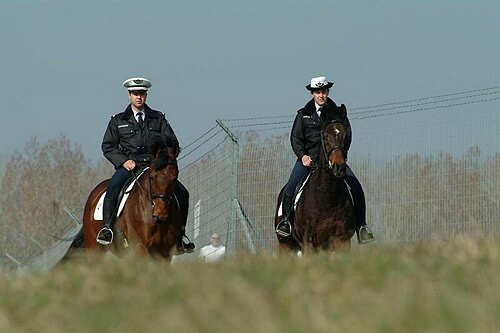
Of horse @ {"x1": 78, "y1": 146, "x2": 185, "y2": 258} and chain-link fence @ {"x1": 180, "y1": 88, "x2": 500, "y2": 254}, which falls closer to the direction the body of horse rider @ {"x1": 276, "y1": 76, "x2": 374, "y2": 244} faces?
the horse

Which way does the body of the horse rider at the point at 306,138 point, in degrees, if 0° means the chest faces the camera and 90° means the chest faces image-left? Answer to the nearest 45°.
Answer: approximately 0°

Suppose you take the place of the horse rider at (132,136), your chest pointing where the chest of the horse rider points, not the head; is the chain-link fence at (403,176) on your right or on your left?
on your left

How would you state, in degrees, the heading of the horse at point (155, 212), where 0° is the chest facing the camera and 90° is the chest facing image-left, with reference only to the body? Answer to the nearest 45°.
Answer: approximately 315°

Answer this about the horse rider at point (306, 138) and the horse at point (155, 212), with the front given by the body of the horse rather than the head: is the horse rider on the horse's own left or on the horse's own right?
on the horse's own left

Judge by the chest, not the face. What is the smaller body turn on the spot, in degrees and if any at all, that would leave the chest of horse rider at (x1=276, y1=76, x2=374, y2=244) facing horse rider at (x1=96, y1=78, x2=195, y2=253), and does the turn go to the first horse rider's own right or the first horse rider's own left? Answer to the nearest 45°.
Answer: approximately 90° to the first horse rider's own right

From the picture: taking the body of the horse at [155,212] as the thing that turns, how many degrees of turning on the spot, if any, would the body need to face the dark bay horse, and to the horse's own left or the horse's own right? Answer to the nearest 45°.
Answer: approximately 45° to the horse's own left

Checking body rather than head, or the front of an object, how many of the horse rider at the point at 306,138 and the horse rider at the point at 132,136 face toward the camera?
2

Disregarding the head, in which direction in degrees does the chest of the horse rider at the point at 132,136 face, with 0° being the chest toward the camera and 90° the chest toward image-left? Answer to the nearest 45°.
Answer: approximately 0°
